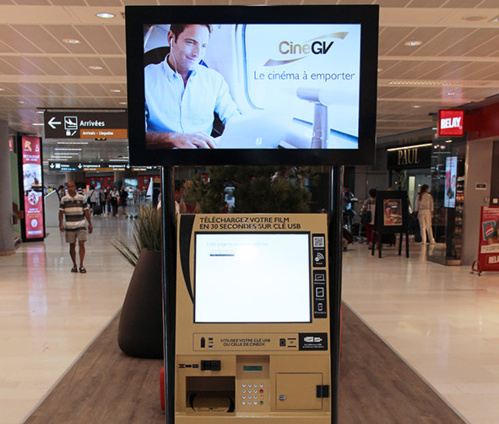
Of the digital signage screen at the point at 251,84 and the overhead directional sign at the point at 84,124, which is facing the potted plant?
the overhead directional sign

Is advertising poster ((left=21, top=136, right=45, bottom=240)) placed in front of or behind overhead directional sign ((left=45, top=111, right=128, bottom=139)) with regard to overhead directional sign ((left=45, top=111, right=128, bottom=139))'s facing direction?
behind

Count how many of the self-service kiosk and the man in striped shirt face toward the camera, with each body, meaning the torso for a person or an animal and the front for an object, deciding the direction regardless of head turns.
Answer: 2

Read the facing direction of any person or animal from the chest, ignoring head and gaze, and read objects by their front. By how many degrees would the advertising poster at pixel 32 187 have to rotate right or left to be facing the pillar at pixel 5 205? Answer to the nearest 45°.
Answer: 0° — it already faces it

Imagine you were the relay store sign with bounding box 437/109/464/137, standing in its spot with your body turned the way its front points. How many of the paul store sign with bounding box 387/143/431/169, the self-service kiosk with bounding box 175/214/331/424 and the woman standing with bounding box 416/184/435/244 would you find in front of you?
1

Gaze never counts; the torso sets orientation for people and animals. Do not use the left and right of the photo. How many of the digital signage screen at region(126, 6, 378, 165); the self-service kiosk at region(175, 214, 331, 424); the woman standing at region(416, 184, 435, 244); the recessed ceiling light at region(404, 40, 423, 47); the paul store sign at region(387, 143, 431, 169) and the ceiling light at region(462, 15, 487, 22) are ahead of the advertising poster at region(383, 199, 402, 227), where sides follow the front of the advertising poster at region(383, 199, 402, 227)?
4

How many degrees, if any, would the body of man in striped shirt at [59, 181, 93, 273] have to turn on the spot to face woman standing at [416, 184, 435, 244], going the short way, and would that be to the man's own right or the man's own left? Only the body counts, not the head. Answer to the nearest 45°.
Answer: approximately 90° to the man's own left

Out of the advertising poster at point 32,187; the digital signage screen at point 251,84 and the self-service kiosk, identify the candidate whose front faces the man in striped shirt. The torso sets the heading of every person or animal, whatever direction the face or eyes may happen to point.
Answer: the advertising poster

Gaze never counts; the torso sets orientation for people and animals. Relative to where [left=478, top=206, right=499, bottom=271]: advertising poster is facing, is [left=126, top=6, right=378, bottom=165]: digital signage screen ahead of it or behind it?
ahead
